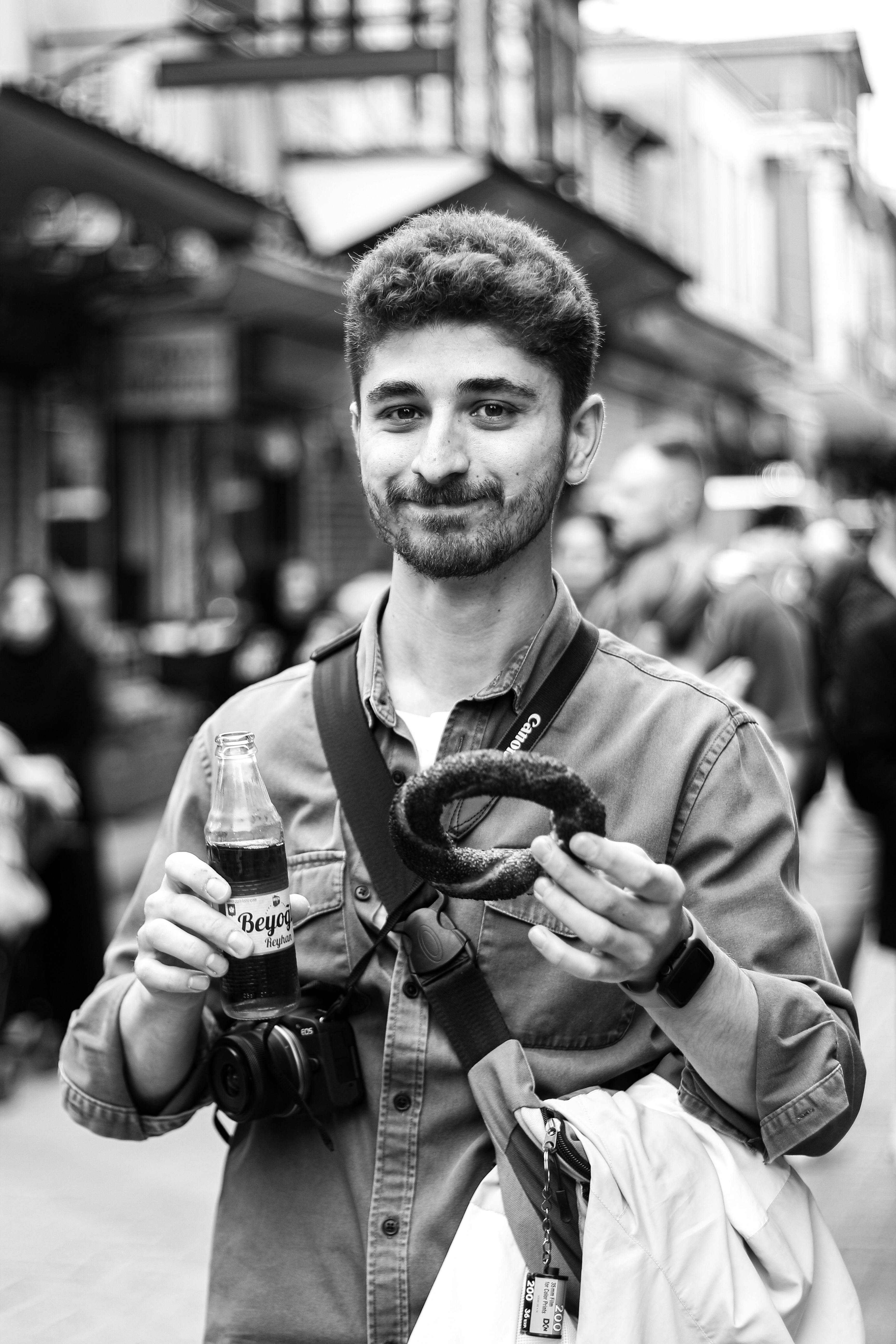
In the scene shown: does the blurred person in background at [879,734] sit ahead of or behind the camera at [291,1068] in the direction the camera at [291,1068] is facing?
behind

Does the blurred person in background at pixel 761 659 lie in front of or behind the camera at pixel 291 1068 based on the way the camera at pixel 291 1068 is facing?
behind

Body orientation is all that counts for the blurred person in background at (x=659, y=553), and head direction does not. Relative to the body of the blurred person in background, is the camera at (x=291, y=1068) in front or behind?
in front

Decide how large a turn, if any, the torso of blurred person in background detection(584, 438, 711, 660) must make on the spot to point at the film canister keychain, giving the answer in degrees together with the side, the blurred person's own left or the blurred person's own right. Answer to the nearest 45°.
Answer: approximately 45° to the blurred person's own left

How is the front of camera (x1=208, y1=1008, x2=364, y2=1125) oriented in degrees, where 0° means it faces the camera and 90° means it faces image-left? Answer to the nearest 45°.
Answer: approximately 45°

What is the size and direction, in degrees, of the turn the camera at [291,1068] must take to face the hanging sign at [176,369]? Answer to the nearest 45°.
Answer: approximately 135° to its right
